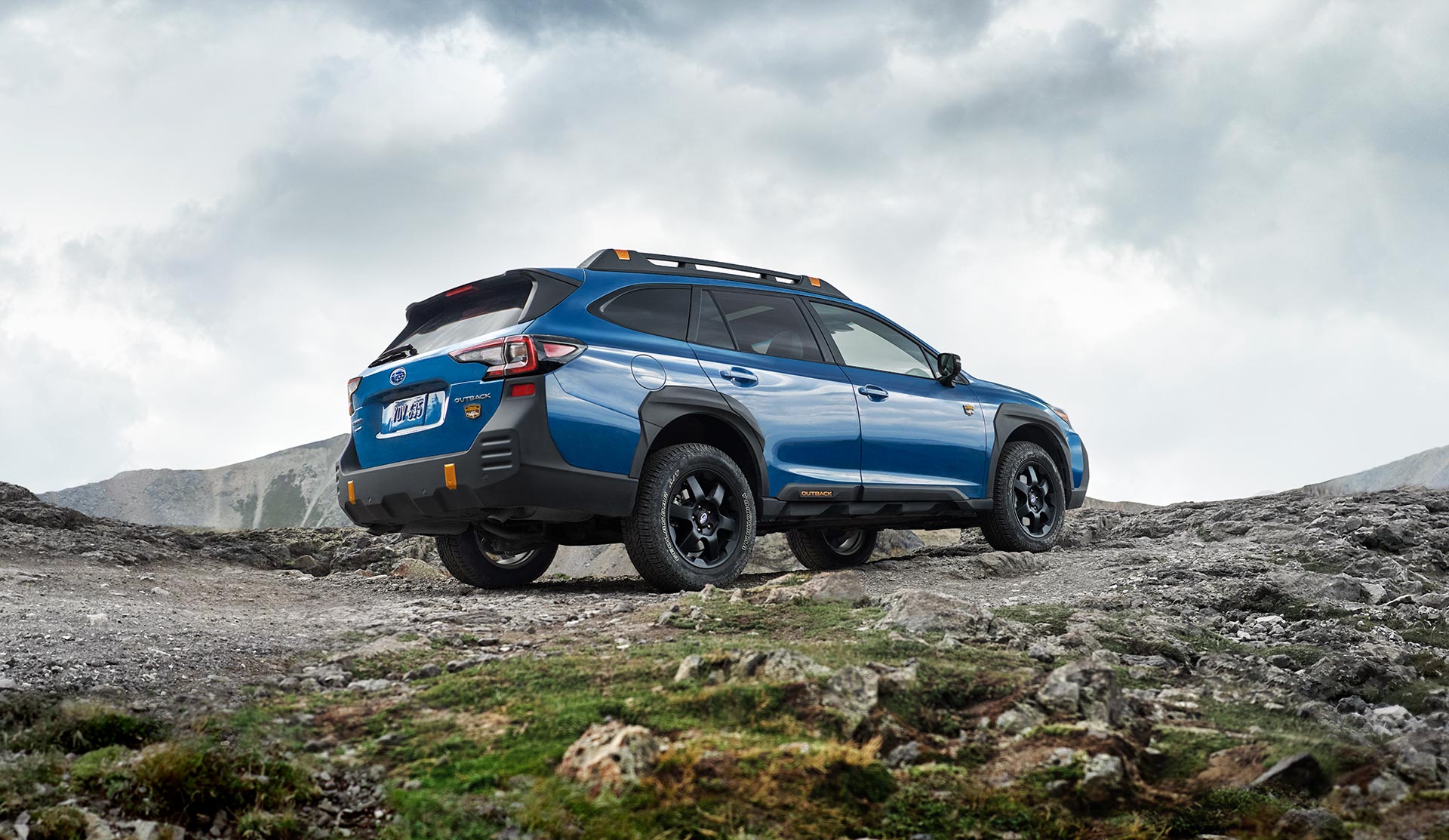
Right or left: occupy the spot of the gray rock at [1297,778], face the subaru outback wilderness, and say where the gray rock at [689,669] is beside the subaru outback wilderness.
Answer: left

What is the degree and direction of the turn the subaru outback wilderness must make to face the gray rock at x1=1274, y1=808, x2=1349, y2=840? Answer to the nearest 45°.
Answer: approximately 90° to its right

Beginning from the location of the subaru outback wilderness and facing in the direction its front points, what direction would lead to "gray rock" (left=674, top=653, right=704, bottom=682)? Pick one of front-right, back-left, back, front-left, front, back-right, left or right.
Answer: back-right

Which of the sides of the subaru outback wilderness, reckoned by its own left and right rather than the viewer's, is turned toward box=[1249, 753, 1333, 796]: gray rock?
right

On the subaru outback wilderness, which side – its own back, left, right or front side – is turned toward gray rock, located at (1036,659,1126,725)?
right

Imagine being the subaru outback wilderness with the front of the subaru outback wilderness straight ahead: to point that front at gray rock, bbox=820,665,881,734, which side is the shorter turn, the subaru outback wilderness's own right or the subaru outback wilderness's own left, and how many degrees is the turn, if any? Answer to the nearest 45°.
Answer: approximately 135° to the subaru outback wilderness's own right

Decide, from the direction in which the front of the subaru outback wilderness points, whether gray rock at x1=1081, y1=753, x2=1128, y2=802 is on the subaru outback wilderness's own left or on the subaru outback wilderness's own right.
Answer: on the subaru outback wilderness's own right

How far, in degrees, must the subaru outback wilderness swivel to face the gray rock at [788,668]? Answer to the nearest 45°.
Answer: approximately 135° to its right

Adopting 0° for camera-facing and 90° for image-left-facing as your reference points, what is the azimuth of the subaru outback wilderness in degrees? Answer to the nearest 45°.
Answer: approximately 225°

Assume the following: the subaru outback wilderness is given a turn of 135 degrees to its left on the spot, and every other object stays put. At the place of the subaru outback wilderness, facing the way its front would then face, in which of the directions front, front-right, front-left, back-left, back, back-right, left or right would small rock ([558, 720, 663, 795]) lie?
left
